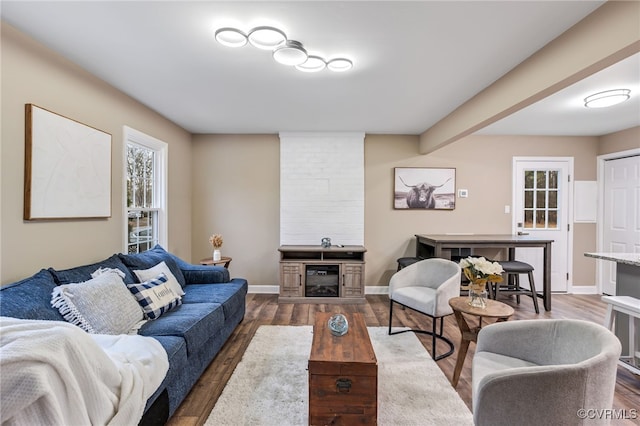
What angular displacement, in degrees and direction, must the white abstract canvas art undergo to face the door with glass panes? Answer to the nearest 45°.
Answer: approximately 45° to its left

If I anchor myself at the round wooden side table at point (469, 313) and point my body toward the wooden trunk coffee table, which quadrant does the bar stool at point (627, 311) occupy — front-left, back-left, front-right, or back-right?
back-left

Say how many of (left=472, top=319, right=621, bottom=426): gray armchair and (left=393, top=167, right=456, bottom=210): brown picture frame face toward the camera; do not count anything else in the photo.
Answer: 1

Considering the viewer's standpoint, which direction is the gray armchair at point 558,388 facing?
facing to the left of the viewer

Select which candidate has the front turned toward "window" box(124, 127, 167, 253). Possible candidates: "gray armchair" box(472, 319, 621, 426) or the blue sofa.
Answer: the gray armchair

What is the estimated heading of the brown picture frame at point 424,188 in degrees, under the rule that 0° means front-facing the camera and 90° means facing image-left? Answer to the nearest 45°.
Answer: approximately 0°

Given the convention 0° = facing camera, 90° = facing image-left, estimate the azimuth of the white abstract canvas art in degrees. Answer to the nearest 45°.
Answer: approximately 315°

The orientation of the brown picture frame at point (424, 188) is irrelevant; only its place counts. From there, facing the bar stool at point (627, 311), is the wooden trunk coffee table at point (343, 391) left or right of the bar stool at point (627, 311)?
right

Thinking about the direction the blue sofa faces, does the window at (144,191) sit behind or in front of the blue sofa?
behind

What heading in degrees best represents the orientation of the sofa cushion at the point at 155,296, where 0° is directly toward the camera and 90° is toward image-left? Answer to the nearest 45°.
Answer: approximately 315°
